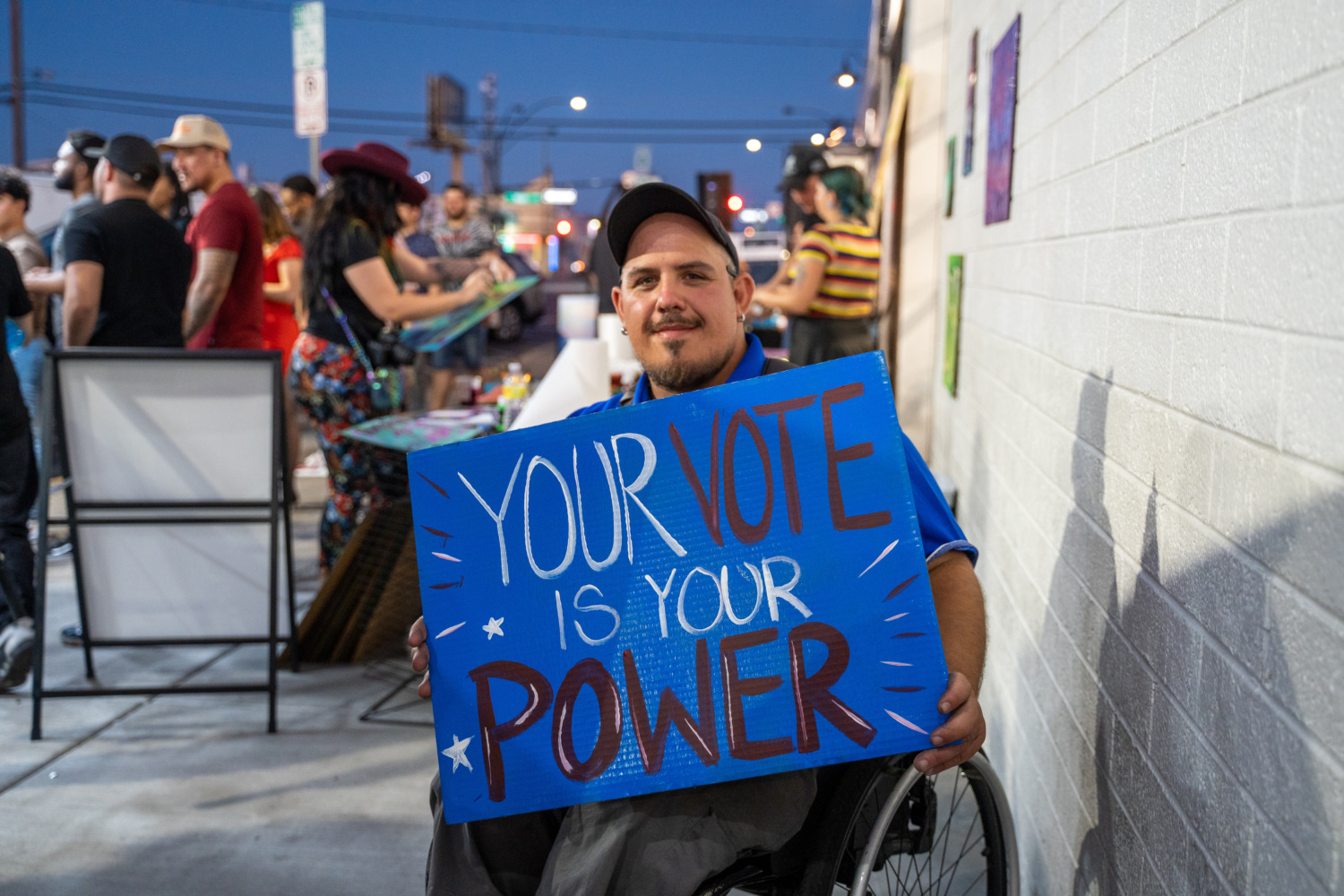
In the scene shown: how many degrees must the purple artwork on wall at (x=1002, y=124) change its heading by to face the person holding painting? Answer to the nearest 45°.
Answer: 0° — it already faces them

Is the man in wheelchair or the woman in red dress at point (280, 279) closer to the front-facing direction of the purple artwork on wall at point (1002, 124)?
the woman in red dress

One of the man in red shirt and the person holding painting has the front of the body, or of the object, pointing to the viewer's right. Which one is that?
the person holding painting

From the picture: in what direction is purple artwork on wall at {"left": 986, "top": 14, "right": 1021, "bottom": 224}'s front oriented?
to the viewer's left

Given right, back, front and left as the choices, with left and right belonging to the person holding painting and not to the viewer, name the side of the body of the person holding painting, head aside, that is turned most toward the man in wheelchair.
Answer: right

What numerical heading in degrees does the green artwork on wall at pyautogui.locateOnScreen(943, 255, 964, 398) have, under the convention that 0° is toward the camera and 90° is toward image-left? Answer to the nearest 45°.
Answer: approximately 90°

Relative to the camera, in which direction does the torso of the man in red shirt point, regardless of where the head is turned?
to the viewer's left

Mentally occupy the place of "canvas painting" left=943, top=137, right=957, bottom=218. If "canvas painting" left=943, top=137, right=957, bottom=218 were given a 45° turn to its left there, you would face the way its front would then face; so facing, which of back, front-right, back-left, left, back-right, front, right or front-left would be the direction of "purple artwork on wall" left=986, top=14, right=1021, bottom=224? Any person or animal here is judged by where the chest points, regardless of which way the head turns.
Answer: front-left

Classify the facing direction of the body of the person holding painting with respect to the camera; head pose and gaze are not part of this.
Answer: to the viewer's right

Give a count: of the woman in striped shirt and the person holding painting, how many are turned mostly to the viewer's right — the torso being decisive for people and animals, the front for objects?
1

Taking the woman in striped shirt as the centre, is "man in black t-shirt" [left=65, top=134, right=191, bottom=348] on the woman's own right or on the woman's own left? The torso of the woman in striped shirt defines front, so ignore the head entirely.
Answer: on the woman's own left

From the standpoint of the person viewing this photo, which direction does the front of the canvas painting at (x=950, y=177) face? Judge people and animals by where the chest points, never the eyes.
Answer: facing to the left of the viewer

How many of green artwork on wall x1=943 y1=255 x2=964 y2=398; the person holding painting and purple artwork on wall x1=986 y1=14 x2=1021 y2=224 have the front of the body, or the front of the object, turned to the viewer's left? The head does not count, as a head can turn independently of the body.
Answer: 2
